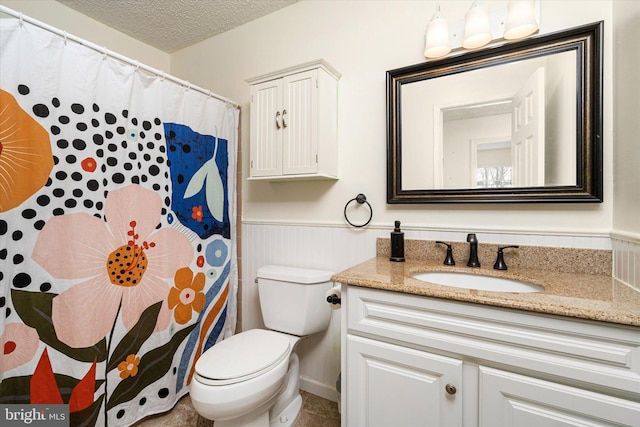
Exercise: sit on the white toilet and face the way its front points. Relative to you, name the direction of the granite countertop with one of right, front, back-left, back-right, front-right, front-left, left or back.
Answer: left

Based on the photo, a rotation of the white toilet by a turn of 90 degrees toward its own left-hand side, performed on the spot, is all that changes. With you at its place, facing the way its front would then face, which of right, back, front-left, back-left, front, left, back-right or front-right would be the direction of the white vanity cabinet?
front

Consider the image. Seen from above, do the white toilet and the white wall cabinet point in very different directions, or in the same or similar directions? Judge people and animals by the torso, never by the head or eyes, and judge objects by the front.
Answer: same or similar directions

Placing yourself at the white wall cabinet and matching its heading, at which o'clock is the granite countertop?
The granite countertop is roughly at 9 o'clock from the white wall cabinet.

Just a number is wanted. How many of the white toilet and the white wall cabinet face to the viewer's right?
0

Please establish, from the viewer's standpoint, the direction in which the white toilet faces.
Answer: facing the viewer and to the left of the viewer
